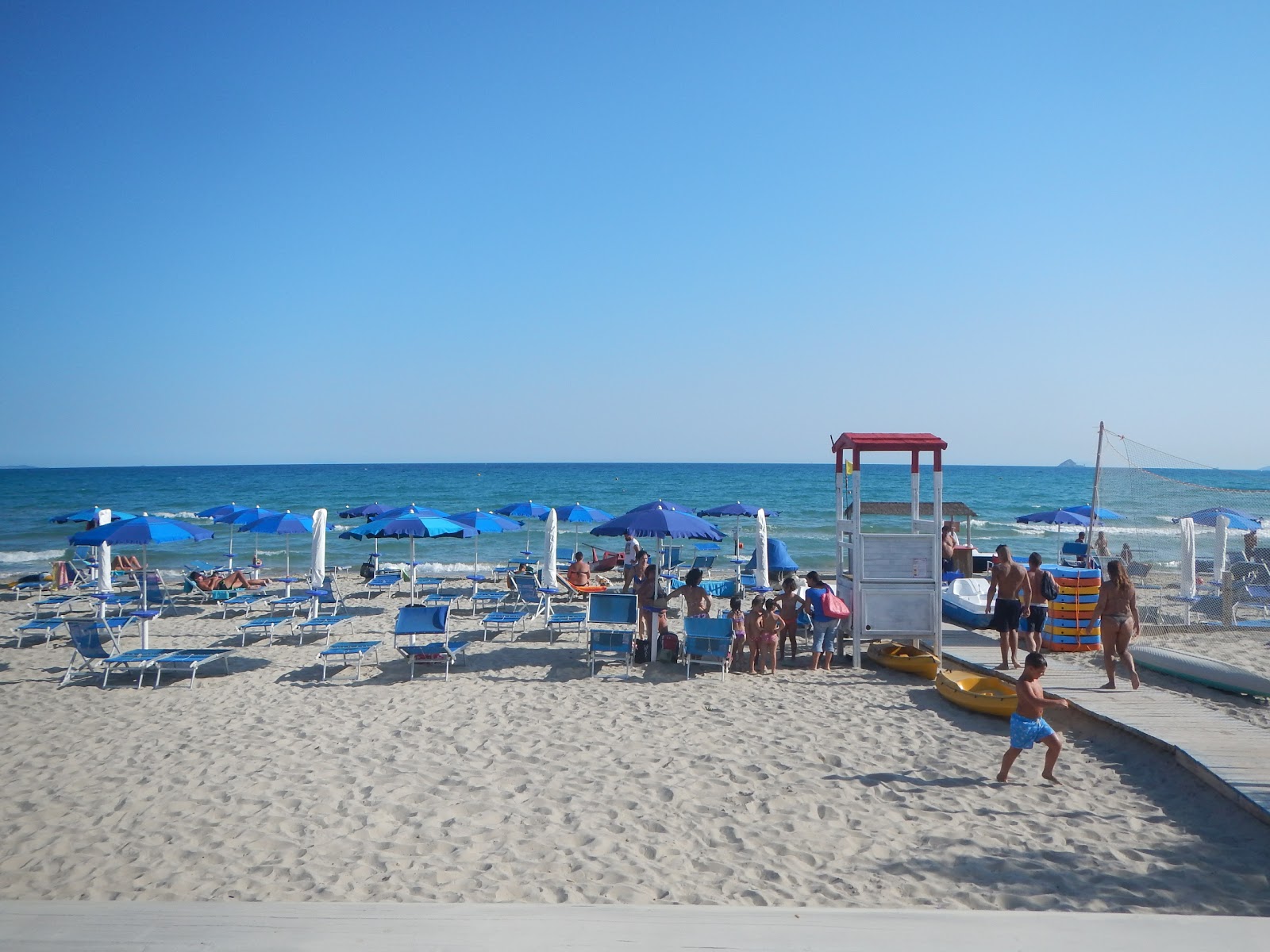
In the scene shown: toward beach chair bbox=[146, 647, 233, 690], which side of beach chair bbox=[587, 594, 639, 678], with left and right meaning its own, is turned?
left

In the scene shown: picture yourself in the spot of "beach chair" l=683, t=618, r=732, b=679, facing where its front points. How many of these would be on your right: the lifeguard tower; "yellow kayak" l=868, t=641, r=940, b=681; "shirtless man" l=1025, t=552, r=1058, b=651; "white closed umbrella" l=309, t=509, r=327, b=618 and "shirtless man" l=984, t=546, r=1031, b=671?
4

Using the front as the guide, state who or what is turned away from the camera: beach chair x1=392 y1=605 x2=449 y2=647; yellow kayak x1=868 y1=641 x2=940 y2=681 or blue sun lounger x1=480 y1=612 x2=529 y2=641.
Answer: the beach chair

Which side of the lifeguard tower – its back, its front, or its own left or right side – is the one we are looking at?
back

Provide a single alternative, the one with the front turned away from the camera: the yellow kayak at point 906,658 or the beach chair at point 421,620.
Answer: the beach chair

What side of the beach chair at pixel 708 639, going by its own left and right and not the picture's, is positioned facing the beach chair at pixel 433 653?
left

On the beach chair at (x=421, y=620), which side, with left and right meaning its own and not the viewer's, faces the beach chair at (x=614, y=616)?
right

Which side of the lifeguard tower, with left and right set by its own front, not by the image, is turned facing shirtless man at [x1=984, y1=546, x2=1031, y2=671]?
right

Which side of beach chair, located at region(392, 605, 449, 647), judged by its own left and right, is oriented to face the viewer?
back

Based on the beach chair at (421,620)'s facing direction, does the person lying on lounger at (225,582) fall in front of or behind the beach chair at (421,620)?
in front
